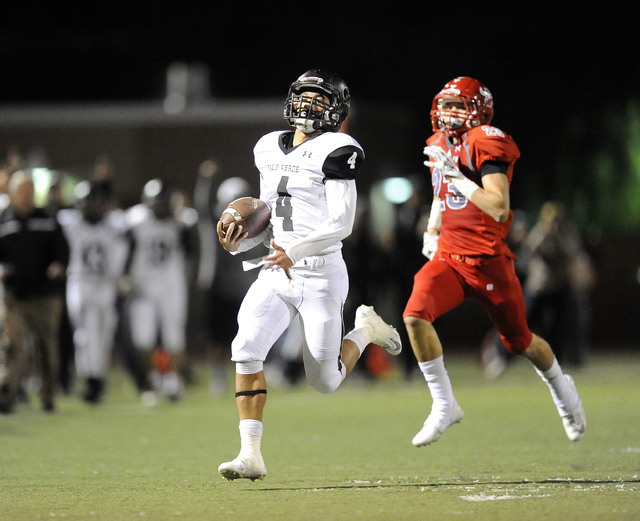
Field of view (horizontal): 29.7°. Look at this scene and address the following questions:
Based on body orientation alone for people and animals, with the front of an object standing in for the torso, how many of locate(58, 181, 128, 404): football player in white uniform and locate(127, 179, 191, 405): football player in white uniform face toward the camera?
2

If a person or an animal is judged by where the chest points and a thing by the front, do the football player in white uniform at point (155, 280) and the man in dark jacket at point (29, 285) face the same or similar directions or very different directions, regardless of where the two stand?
same or similar directions

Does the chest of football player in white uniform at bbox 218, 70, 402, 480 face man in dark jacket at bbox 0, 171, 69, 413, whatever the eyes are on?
no

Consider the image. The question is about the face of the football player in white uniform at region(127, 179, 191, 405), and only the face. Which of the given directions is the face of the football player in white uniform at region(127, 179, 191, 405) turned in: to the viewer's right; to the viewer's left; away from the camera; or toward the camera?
toward the camera

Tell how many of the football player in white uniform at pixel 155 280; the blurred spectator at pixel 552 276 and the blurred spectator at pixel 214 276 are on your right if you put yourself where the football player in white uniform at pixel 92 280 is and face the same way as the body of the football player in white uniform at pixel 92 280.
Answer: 0

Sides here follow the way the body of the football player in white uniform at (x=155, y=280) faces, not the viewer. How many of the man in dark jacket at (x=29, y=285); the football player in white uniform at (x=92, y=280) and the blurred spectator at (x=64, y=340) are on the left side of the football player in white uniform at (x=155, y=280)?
0

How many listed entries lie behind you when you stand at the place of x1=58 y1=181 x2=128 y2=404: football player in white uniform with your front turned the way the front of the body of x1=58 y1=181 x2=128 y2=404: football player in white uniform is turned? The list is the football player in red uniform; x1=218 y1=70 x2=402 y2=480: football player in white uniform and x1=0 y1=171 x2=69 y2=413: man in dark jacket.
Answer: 0

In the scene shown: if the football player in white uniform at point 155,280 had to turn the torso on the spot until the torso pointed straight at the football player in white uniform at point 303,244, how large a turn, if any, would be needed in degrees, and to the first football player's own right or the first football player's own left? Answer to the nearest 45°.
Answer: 0° — they already face them

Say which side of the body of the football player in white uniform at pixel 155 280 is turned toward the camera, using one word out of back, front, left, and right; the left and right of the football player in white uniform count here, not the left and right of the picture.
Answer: front

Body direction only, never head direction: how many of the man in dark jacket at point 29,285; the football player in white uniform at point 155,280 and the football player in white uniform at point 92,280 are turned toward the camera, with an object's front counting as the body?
3

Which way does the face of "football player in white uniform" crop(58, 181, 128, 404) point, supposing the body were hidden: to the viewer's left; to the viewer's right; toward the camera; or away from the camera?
toward the camera

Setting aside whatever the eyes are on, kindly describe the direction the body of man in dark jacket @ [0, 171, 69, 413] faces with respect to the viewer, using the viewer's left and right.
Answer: facing the viewer

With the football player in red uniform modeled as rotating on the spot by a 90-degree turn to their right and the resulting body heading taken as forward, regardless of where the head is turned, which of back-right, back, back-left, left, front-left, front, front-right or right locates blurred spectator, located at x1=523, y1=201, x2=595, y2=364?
front-right

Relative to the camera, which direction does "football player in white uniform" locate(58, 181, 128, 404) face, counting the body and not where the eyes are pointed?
toward the camera

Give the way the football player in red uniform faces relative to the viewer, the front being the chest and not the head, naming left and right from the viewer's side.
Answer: facing the viewer and to the left of the viewer

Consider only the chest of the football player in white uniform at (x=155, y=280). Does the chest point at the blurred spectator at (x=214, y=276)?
no

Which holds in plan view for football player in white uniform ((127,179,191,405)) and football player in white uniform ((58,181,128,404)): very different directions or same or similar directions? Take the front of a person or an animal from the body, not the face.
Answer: same or similar directions
